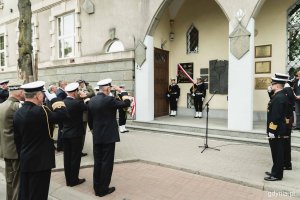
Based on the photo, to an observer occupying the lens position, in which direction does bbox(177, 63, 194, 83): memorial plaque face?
facing the viewer

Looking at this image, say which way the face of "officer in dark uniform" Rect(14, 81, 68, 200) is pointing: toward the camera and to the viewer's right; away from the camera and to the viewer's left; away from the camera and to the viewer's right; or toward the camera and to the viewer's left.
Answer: away from the camera and to the viewer's right

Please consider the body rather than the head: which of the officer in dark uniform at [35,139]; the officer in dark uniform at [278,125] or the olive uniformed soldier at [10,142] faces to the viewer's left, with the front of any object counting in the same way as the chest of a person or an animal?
the officer in dark uniform at [278,125]

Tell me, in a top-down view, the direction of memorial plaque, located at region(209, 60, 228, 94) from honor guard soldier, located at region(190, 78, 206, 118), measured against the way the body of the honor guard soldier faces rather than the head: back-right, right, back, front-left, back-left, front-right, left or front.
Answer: left

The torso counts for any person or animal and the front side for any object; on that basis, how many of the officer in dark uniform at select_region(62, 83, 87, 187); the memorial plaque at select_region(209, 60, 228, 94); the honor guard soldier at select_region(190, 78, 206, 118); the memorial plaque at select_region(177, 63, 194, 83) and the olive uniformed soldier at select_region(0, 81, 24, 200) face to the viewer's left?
0

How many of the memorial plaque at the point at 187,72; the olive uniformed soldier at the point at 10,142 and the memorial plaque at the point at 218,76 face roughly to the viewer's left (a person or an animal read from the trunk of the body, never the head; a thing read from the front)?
0

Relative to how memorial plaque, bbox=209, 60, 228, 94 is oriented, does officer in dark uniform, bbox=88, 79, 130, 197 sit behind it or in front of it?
in front

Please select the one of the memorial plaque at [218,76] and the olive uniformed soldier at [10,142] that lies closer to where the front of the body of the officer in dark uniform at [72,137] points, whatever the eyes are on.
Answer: the memorial plaque

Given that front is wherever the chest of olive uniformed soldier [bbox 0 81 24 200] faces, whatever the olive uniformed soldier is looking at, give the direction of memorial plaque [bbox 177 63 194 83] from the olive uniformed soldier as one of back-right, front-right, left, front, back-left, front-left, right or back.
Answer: front

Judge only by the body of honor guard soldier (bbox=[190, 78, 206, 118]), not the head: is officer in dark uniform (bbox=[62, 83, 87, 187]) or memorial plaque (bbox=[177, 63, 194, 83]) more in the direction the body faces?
the officer in dark uniform

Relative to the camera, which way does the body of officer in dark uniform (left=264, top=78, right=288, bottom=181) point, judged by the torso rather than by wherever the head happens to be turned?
to the viewer's left

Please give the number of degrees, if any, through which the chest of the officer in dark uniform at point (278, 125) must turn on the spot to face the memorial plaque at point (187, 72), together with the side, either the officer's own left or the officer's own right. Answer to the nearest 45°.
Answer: approximately 45° to the officer's own right

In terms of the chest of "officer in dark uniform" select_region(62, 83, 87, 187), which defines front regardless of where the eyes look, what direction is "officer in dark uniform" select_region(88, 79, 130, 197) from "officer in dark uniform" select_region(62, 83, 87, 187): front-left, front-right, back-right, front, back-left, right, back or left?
right

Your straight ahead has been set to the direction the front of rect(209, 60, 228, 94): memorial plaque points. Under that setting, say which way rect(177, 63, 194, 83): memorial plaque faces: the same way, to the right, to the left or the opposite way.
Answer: the same way

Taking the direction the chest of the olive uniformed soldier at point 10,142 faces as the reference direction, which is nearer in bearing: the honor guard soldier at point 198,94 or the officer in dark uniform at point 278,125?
the honor guard soldier

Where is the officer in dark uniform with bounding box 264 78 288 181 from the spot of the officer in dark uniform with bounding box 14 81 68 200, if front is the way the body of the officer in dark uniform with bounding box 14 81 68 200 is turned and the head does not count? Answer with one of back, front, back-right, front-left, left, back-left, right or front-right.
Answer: front-right

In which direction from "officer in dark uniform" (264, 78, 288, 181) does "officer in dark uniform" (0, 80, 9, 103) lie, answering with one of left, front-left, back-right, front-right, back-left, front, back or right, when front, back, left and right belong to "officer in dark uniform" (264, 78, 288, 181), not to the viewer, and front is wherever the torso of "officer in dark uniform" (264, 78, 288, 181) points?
front

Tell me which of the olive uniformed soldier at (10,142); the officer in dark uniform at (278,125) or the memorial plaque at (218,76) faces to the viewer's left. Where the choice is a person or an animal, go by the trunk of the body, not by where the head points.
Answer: the officer in dark uniform
